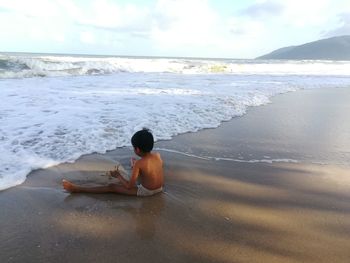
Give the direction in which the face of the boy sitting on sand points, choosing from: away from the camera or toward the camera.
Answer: away from the camera

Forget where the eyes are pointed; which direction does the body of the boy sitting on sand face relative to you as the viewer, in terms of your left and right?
facing away from the viewer and to the left of the viewer
